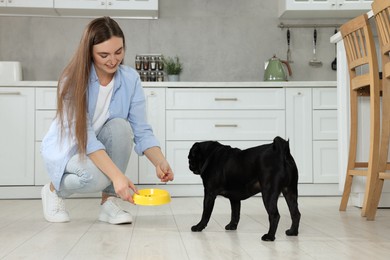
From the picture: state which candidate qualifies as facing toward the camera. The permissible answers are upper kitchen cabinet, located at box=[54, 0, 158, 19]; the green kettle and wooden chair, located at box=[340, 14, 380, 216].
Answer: the upper kitchen cabinet

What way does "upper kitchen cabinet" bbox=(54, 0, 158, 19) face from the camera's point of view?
toward the camera

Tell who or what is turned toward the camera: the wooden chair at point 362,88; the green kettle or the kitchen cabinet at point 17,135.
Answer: the kitchen cabinet

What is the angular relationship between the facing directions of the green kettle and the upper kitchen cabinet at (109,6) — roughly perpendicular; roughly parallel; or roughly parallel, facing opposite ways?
roughly perpendicular

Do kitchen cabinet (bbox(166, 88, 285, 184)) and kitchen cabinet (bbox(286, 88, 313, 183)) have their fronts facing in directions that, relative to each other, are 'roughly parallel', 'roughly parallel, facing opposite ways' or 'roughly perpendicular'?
roughly parallel

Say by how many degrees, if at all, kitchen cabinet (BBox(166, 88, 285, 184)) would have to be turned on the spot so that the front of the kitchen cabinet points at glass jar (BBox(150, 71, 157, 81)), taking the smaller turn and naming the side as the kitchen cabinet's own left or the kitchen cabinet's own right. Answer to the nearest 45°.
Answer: approximately 90° to the kitchen cabinet's own right

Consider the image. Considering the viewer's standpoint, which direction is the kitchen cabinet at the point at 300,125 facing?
facing the viewer

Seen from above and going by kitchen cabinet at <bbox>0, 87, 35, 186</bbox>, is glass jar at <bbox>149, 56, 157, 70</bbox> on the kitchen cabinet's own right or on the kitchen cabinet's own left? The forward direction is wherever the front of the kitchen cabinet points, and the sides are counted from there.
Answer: on the kitchen cabinet's own left

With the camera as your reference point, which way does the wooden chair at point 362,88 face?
facing away from the viewer and to the right of the viewer

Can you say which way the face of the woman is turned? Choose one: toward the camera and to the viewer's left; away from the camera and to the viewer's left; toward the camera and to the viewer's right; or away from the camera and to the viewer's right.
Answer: toward the camera and to the viewer's right

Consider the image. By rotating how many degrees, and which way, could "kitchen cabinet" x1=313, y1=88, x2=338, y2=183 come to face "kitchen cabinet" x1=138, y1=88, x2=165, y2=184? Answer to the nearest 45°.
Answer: approximately 90° to its right

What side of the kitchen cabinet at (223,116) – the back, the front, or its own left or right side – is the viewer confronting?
front

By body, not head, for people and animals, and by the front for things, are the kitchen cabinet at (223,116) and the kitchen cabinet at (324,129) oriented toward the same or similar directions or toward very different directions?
same or similar directions

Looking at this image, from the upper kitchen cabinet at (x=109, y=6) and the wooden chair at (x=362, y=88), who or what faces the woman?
the upper kitchen cabinet

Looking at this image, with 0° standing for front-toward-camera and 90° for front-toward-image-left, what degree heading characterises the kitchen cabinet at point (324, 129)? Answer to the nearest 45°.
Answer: approximately 0°

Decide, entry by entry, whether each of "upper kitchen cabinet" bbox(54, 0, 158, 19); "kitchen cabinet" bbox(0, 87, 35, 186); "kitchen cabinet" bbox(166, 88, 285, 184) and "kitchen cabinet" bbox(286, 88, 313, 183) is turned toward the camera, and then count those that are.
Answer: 4
